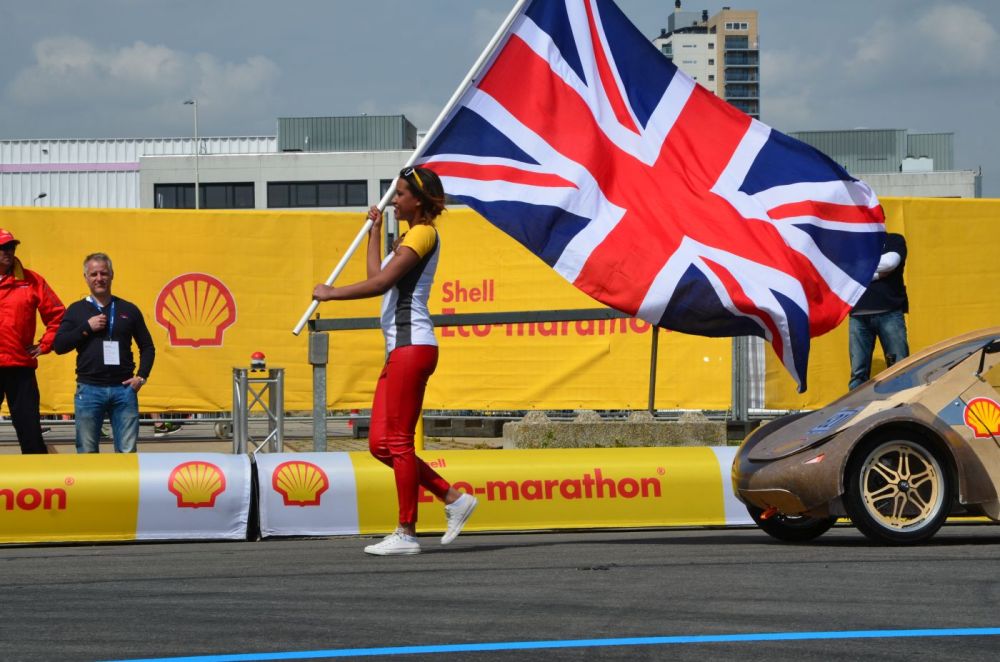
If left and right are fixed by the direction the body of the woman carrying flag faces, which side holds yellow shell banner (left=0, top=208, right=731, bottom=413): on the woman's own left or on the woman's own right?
on the woman's own right

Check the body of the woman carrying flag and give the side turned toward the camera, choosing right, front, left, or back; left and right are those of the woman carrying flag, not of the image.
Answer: left

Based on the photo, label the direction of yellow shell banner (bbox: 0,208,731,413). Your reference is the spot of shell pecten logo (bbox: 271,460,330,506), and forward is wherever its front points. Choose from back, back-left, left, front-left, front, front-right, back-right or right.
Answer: back

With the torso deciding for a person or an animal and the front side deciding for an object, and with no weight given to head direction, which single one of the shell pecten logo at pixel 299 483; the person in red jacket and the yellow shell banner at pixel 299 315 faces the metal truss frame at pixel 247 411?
the yellow shell banner

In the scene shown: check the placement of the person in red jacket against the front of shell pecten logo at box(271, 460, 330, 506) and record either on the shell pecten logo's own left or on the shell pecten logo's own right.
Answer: on the shell pecten logo's own right

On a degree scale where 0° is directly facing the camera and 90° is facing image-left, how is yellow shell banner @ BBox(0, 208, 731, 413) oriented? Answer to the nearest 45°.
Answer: approximately 0°
